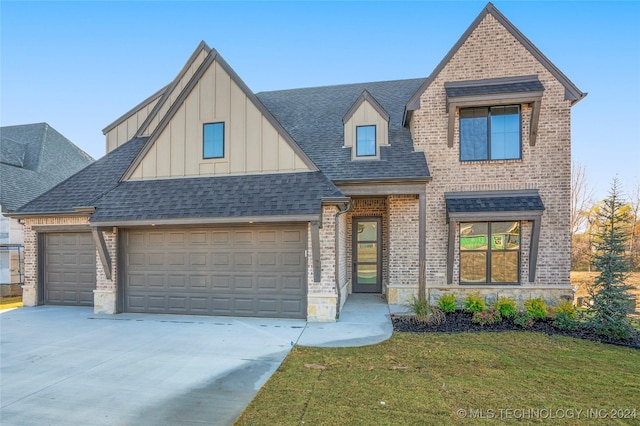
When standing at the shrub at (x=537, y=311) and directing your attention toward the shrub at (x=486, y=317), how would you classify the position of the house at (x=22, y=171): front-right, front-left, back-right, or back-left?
front-right

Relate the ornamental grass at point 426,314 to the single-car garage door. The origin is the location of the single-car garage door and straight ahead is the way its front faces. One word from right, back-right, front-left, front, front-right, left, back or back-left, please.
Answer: front-left

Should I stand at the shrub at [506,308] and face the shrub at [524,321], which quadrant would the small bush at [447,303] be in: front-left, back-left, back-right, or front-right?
back-right

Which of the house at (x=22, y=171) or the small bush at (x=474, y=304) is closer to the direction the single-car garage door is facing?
the small bush

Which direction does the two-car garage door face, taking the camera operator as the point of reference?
facing the viewer

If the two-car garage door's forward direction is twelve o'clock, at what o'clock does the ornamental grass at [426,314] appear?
The ornamental grass is roughly at 10 o'clock from the two-car garage door.

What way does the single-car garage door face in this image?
toward the camera

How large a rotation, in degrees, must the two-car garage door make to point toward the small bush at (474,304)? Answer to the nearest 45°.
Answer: approximately 90° to its left

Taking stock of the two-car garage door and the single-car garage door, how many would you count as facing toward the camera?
2

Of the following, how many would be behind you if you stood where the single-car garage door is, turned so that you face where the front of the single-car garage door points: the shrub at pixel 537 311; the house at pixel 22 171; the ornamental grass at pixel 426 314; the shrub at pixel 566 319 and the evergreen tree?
1
